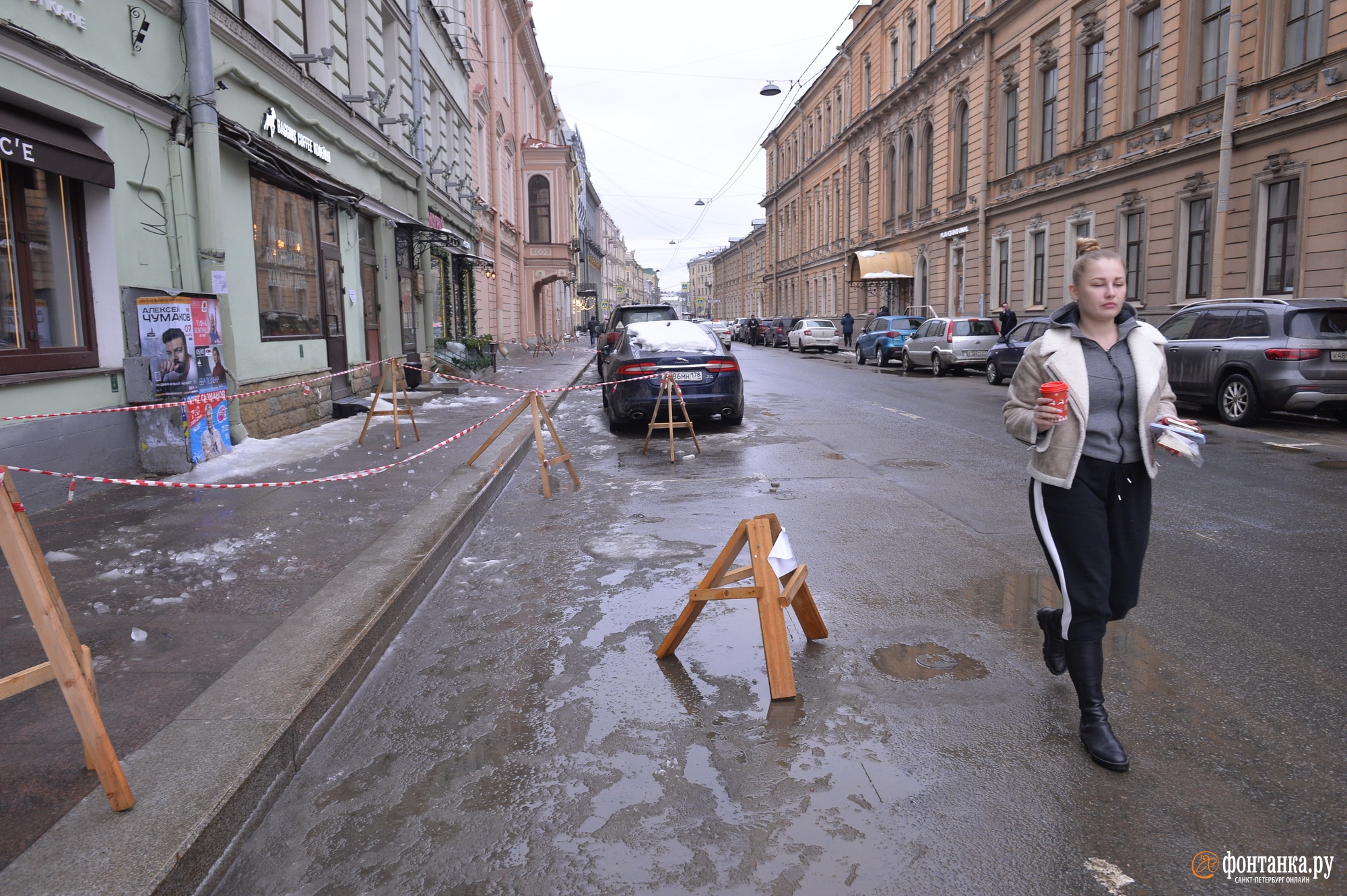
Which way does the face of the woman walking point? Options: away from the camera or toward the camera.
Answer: toward the camera

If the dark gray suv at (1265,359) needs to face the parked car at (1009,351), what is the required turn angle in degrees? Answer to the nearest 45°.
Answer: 0° — it already faces it

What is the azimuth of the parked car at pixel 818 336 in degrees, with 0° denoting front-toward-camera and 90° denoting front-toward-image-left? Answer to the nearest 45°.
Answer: approximately 135°

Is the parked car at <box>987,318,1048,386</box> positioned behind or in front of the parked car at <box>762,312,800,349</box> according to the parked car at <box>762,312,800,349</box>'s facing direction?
behind

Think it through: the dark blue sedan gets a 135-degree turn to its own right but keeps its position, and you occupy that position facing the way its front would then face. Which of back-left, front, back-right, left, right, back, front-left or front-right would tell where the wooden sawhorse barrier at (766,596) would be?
front-right

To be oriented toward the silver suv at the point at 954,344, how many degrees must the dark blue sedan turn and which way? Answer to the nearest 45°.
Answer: approximately 45° to its right

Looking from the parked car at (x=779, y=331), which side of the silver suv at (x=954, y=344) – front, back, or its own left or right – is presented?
front

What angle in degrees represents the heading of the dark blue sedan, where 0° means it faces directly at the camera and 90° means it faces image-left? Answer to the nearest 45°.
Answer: approximately 180°

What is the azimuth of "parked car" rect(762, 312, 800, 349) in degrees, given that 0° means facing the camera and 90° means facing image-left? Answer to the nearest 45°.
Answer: approximately 135°

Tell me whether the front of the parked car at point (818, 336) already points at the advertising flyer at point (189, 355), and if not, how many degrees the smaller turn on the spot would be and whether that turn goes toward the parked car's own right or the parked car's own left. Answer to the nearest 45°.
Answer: approximately 135° to the parked car's own left

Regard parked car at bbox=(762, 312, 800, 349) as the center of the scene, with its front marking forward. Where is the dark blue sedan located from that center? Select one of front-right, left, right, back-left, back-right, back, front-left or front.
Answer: back-left

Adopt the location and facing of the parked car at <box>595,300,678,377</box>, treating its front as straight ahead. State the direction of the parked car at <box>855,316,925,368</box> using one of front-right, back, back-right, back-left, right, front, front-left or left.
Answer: front-right

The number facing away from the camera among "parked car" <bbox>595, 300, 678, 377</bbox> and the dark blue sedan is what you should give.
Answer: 2

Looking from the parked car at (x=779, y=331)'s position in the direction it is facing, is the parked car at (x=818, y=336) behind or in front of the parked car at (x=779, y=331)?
behind

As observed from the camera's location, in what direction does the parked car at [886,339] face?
facing away from the viewer and to the left of the viewer

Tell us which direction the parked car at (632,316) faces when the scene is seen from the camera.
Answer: facing away from the viewer

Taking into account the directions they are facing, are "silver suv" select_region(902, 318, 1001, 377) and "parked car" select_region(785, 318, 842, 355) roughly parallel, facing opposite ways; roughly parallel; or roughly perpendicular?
roughly parallel

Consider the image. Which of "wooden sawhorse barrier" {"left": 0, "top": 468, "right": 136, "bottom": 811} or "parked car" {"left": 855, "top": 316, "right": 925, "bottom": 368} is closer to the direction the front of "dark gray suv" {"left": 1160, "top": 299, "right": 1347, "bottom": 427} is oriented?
the parked car
